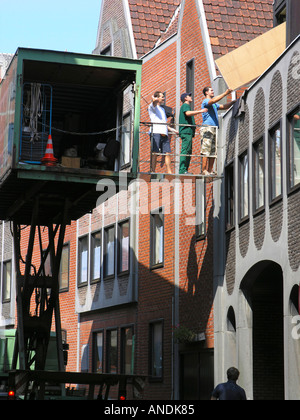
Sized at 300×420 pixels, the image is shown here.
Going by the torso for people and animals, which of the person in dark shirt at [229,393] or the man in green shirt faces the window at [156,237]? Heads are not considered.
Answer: the person in dark shirt

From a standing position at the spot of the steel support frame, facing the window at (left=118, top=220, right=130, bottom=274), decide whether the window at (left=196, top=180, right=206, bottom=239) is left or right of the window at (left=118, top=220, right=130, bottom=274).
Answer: right

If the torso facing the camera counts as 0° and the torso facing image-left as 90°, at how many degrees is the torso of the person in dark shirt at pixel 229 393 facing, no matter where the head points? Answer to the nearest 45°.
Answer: approximately 180°

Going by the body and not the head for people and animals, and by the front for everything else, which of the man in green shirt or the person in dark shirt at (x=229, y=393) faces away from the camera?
the person in dark shirt

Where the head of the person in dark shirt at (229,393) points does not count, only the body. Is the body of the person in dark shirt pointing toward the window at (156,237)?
yes

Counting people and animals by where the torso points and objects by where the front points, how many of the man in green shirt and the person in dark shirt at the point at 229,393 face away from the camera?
1

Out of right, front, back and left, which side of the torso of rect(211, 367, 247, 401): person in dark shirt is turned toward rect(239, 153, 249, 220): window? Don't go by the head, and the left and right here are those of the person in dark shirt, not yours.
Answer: front
